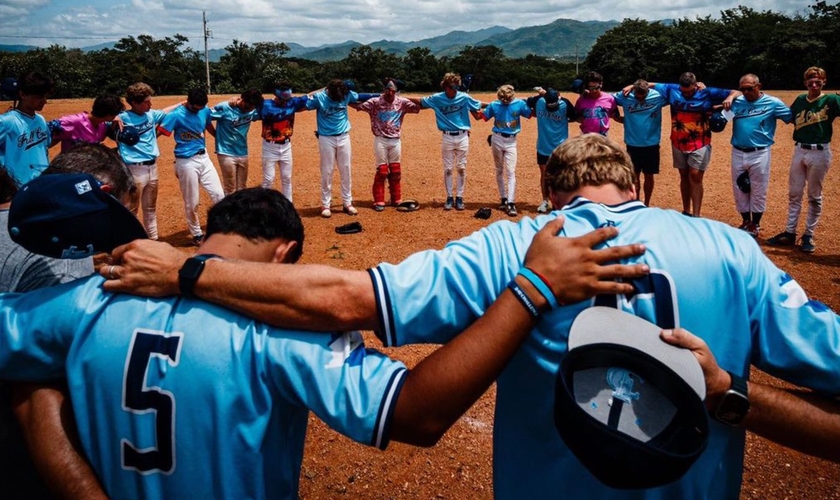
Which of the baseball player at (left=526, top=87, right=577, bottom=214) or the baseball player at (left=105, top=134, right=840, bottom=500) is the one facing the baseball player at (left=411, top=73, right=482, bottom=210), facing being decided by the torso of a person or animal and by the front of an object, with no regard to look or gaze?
the baseball player at (left=105, top=134, right=840, bottom=500)

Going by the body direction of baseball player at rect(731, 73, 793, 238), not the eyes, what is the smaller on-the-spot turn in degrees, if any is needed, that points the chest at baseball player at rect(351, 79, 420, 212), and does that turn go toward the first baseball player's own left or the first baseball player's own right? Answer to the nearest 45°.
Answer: approximately 45° to the first baseball player's own right

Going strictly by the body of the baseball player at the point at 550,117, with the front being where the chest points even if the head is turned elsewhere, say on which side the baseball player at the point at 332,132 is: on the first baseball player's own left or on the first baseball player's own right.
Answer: on the first baseball player's own right

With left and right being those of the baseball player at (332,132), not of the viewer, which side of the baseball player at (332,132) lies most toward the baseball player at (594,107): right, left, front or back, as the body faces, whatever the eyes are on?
left

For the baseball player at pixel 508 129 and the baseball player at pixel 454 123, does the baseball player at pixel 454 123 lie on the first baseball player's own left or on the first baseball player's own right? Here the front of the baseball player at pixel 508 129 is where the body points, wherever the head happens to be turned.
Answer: on the first baseball player's own right

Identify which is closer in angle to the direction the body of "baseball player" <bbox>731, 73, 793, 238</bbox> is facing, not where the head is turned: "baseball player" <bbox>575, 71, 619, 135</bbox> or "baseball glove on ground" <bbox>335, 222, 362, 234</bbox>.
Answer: the baseball glove on ground

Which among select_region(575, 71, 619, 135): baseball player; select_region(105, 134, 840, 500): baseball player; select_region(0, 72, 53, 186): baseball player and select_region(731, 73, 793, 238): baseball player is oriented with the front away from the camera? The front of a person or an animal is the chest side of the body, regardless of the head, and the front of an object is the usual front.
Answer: select_region(105, 134, 840, 500): baseball player

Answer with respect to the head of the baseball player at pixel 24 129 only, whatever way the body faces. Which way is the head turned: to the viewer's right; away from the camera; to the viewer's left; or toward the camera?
to the viewer's right

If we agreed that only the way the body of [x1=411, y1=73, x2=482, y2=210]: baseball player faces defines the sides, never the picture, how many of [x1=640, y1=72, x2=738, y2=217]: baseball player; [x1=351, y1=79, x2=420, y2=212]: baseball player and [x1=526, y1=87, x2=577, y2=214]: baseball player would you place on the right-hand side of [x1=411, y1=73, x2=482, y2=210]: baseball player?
1

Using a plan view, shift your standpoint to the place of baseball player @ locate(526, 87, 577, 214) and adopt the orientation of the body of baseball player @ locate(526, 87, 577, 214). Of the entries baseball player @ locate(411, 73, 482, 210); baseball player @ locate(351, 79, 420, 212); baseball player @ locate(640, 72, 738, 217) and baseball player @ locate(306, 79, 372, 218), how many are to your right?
3
